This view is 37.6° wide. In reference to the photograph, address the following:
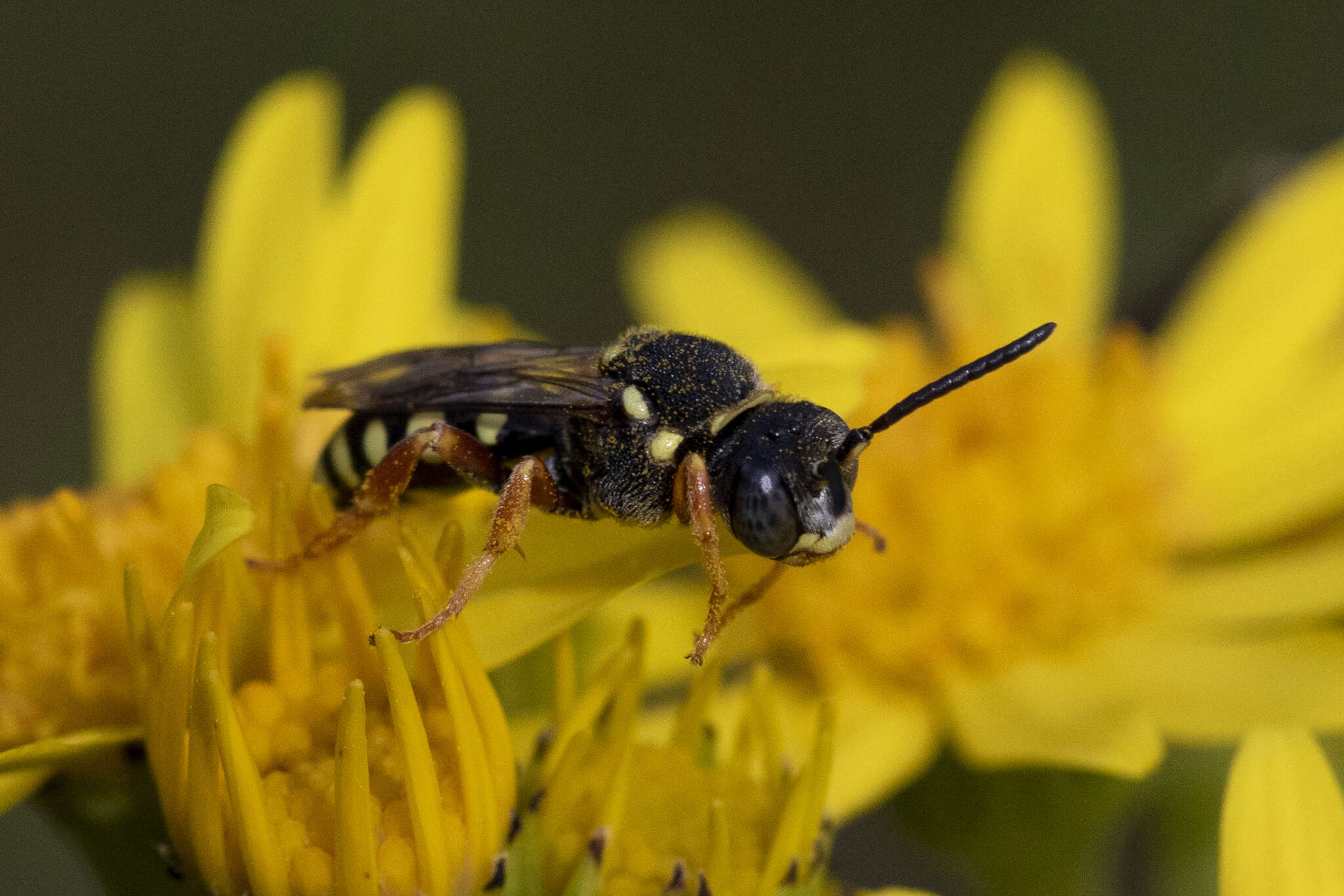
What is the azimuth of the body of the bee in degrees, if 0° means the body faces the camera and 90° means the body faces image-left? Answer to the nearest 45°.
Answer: approximately 270°

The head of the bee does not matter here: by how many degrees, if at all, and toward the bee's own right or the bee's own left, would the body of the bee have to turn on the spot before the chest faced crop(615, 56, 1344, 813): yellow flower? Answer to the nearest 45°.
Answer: approximately 45° to the bee's own left
